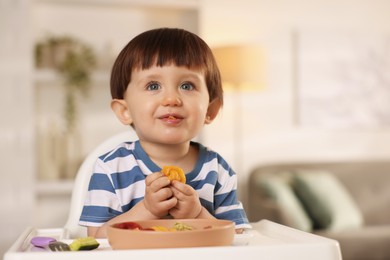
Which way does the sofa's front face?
toward the camera

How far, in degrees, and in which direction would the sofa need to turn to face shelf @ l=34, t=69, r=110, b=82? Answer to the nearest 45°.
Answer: approximately 90° to its right

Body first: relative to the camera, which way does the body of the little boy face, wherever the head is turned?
toward the camera

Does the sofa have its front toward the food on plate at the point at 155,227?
yes

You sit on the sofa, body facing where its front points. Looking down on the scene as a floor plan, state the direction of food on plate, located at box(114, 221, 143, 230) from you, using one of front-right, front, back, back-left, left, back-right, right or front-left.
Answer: front

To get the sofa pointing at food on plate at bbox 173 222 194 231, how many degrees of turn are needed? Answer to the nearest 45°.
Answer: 0° — it already faces it

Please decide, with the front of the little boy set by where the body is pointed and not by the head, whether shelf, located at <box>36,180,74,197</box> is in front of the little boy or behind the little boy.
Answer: behind

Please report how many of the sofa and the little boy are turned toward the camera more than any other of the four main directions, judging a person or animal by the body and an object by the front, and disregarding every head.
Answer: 2

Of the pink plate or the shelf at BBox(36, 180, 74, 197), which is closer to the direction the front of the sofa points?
the pink plate

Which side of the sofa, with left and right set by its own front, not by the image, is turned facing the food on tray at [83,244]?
front

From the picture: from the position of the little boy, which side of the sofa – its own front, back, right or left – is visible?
front
